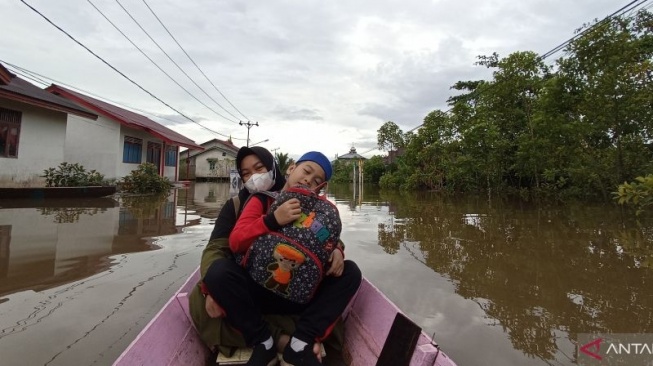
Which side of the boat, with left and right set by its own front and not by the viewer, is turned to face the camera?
back

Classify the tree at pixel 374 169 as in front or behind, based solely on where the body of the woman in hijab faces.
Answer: behind

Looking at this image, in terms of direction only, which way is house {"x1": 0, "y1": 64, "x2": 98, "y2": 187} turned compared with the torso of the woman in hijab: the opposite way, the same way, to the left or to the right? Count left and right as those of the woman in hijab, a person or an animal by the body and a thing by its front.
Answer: to the left

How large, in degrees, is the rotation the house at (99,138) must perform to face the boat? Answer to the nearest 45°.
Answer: approximately 45° to its right

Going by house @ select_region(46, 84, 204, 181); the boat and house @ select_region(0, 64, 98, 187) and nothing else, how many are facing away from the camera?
1

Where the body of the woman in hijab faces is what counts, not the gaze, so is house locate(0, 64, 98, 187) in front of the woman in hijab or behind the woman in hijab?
behind

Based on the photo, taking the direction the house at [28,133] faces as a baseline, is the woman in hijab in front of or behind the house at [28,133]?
in front

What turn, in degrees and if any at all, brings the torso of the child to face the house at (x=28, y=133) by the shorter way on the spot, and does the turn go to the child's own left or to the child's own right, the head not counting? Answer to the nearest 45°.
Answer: approximately 135° to the child's own right

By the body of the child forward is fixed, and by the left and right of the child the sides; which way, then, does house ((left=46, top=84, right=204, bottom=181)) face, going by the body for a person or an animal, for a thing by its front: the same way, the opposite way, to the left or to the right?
to the left

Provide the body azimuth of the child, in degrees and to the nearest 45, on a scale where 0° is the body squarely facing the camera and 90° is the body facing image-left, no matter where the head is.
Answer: approximately 0°

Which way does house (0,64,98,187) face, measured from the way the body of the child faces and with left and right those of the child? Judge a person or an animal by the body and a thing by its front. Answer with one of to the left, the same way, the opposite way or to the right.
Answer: to the left

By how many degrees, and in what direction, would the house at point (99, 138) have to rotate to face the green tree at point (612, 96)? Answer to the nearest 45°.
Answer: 0° — it already faces it
